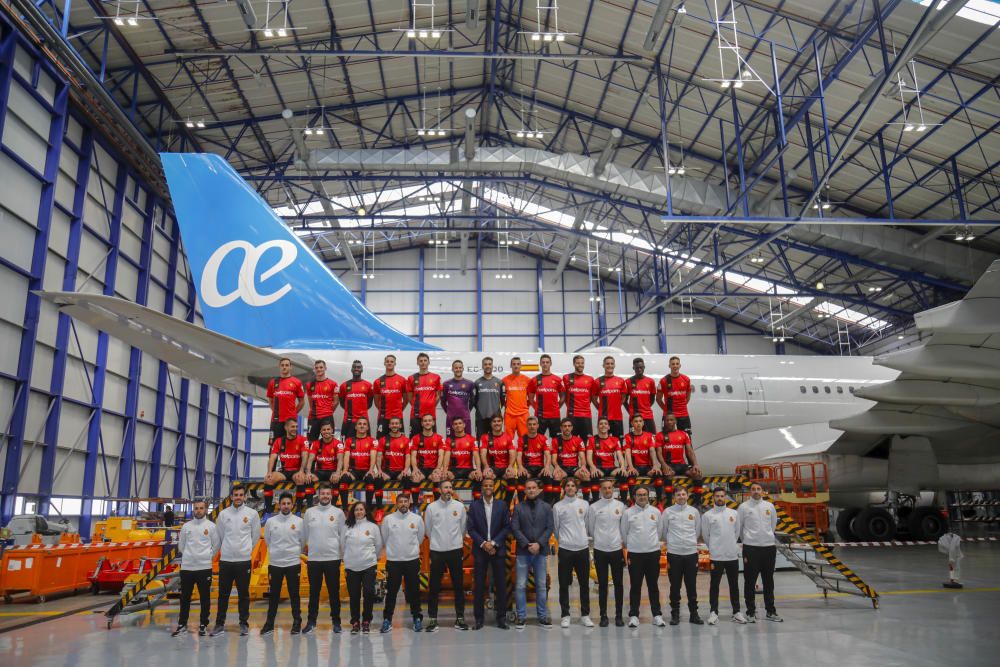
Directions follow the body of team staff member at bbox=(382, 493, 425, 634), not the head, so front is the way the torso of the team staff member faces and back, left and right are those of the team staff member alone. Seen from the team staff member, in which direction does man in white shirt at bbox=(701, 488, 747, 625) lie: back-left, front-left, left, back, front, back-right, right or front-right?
left

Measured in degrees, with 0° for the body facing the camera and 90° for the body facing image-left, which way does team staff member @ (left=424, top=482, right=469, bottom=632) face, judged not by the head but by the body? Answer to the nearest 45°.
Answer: approximately 0°

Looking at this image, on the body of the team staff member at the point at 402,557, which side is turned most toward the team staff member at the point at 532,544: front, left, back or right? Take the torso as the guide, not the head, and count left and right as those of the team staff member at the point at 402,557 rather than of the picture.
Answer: left

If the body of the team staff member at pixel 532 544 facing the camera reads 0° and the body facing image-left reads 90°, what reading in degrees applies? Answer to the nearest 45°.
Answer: approximately 0°

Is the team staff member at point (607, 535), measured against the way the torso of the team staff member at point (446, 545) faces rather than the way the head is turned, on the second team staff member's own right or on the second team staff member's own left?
on the second team staff member's own left

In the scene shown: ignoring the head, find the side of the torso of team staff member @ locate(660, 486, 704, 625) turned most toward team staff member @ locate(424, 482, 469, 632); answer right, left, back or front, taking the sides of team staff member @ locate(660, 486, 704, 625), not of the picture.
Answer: right

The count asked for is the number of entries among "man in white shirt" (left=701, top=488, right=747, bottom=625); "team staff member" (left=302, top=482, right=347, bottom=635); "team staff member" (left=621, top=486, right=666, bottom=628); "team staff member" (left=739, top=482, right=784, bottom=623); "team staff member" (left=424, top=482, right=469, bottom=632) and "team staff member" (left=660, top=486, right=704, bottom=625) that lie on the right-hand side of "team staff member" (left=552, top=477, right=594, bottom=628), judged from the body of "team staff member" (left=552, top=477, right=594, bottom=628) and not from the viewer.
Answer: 2
